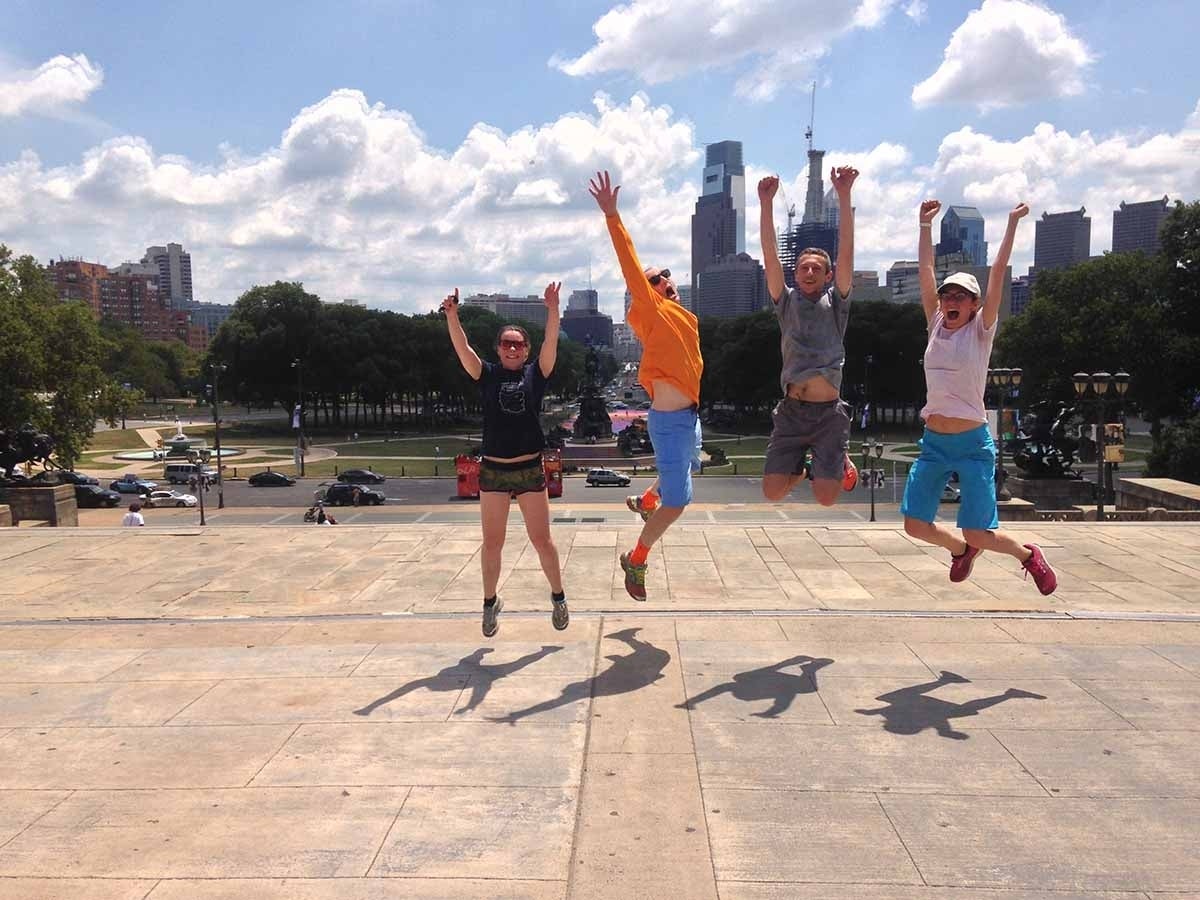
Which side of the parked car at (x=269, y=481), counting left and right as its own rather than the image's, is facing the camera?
right

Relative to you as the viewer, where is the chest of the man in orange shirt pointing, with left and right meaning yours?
facing the viewer and to the right of the viewer

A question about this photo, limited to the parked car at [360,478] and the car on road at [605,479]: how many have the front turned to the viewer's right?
2

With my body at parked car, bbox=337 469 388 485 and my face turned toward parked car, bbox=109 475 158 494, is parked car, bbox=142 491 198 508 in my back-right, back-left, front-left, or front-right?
front-left

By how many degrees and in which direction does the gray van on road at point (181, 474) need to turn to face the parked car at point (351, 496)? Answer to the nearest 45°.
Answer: approximately 45° to its right

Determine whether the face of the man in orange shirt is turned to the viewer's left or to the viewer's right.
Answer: to the viewer's right

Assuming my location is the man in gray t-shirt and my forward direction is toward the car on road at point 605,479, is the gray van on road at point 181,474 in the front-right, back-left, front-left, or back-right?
front-left

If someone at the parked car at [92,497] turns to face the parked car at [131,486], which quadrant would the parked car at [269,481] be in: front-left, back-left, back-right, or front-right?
front-right

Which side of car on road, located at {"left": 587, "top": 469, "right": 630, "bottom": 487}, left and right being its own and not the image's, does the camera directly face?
right

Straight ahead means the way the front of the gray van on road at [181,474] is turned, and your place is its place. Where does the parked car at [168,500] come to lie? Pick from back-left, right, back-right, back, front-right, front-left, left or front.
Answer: right

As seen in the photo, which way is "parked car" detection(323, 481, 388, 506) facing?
to the viewer's right
